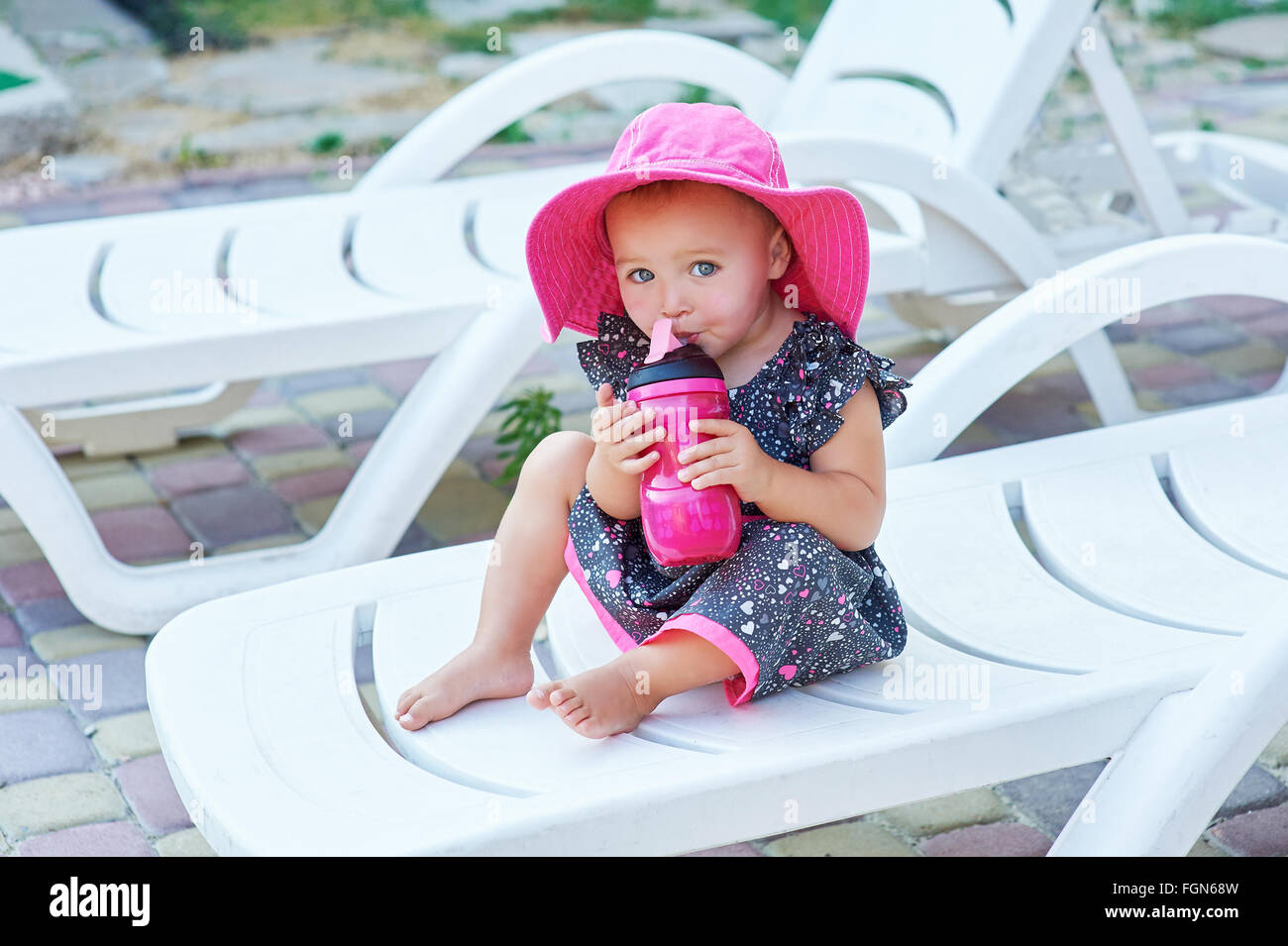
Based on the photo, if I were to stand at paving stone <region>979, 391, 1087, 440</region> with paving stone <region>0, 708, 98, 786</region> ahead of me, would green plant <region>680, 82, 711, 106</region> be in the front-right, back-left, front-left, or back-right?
back-right

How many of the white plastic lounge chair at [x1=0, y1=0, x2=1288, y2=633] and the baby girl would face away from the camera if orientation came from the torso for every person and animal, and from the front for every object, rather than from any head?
0

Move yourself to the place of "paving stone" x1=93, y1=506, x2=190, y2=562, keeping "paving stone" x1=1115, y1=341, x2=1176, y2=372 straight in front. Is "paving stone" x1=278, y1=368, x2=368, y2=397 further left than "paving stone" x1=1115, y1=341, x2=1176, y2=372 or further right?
left

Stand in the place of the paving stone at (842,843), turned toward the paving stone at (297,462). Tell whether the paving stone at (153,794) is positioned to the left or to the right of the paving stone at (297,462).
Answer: left

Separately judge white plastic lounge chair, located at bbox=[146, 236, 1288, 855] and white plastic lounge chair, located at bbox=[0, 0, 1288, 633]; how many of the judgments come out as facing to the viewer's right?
0

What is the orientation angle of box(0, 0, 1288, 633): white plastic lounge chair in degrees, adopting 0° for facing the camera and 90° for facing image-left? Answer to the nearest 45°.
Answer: approximately 45°

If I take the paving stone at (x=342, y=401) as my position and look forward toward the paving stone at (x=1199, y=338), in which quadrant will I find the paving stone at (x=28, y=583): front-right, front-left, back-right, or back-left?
back-right

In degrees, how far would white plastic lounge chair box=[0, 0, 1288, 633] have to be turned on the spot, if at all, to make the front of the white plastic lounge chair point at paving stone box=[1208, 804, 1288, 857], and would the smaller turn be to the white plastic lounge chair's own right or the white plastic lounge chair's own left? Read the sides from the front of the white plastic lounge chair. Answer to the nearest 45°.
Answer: approximately 90° to the white plastic lounge chair's own left

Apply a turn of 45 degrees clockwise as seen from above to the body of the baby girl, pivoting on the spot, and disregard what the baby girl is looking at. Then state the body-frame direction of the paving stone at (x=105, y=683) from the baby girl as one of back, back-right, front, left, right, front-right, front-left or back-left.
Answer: front-right
